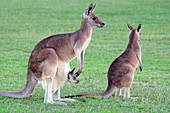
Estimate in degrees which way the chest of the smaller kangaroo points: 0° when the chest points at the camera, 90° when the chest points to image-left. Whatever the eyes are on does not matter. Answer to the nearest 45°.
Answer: approximately 225°

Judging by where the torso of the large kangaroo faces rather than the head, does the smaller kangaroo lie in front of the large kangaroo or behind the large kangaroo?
in front

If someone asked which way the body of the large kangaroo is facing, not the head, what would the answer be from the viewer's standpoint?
to the viewer's right

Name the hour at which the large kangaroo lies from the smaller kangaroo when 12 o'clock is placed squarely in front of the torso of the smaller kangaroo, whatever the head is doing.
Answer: The large kangaroo is roughly at 7 o'clock from the smaller kangaroo.

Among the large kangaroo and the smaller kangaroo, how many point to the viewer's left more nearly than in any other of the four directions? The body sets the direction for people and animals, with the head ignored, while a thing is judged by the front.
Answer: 0
